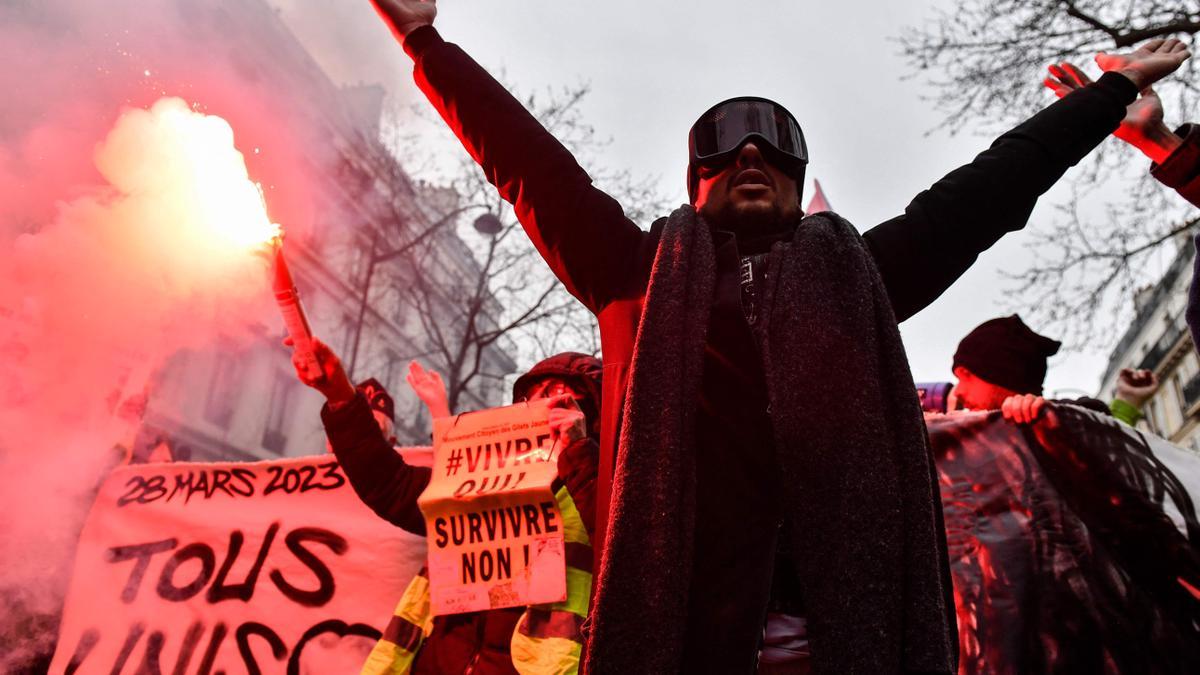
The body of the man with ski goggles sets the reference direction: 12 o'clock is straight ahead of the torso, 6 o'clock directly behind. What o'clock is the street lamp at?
The street lamp is roughly at 5 o'clock from the man with ski goggles.

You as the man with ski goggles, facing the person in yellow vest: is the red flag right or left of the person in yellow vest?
right

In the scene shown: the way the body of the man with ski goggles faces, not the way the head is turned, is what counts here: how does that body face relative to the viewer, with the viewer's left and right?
facing the viewer

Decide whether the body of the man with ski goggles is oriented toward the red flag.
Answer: no

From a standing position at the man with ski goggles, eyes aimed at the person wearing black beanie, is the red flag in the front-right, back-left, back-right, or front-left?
front-left

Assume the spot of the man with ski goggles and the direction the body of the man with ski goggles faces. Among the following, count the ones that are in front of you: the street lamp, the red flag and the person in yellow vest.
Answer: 0

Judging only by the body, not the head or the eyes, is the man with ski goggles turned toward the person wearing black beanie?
no

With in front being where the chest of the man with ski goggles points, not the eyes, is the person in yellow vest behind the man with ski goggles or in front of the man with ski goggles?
behind

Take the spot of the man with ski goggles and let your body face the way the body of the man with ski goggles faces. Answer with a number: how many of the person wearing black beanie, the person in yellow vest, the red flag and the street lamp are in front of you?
0

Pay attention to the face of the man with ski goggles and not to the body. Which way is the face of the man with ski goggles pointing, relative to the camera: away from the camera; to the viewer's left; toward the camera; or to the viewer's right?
toward the camera

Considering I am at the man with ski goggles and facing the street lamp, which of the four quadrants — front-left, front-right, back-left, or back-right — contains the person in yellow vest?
front-left

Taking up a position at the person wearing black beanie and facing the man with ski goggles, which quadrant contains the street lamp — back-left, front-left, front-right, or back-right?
back-right

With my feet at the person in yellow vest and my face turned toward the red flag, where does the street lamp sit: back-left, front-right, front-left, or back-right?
front-left
